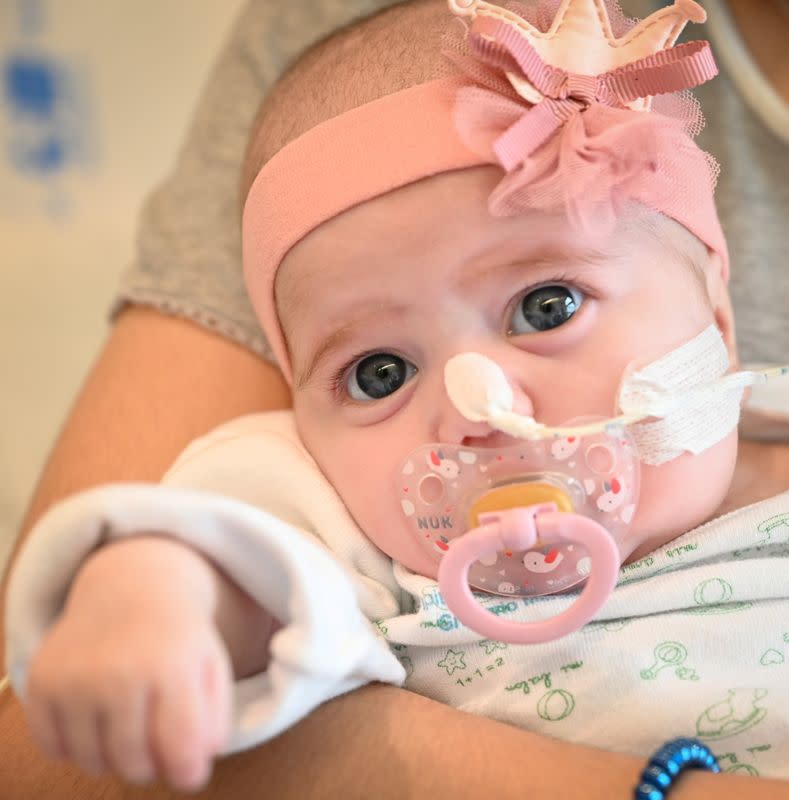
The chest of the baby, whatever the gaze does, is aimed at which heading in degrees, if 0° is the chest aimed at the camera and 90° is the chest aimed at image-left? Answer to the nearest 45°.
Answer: approximately 0°

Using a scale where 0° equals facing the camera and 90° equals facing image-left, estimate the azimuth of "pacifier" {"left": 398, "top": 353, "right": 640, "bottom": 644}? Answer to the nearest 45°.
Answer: approximately 0°
